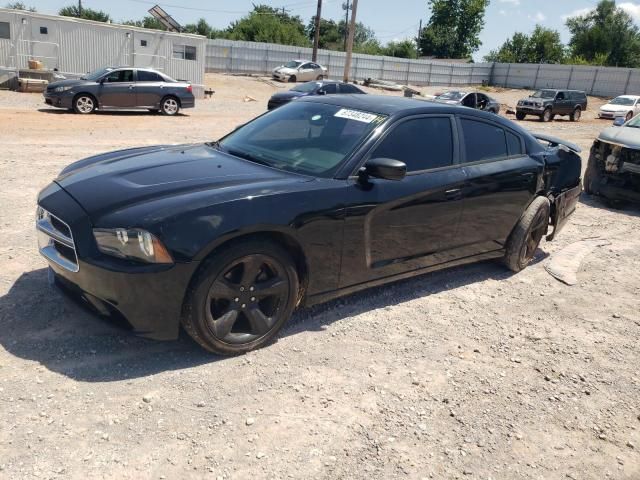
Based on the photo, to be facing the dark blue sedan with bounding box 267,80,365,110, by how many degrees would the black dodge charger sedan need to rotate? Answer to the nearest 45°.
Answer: approximately 135° to its right

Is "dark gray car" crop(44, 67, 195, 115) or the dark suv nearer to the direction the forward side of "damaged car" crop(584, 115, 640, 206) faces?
the dark gray car

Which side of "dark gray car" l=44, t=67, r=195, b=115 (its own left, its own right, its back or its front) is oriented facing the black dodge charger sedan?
left

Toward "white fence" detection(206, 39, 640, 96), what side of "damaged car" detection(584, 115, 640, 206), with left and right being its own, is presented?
right

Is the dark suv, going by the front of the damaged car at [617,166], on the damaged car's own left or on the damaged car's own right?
on the damaged car's own right

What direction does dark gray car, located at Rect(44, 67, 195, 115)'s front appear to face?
to the viewer's left

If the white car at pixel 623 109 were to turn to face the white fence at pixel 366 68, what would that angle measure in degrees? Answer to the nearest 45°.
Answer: approximately 90° to its right

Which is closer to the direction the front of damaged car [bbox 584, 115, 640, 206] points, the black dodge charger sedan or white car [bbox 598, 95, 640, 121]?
the black dodge charger sedan

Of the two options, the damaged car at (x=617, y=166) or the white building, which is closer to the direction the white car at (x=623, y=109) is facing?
the white building
